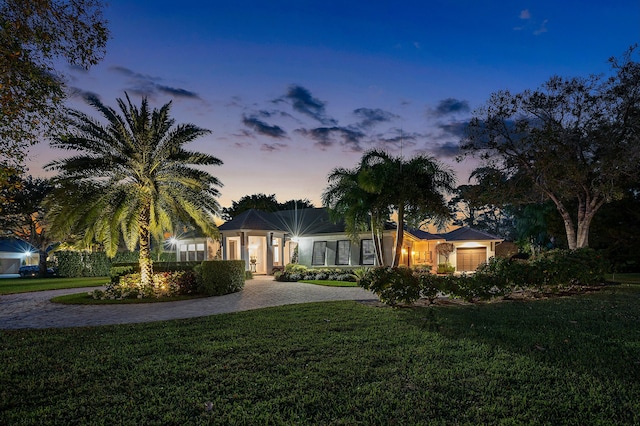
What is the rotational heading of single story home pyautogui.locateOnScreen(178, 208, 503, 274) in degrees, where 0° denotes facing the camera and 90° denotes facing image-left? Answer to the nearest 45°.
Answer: approximately 0°

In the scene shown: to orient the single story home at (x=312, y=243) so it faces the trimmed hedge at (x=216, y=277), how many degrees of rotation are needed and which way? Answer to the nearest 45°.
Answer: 0° — it already faces it
